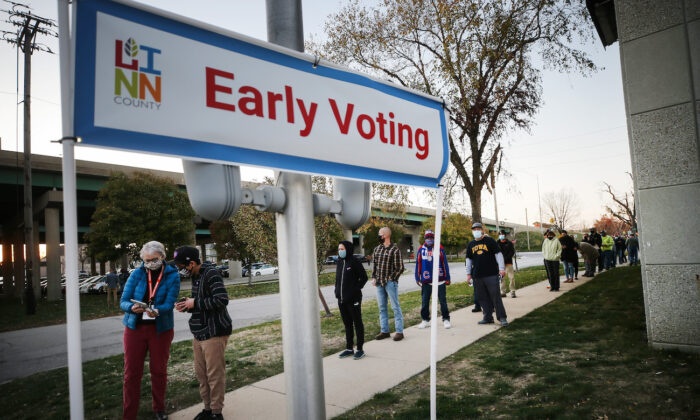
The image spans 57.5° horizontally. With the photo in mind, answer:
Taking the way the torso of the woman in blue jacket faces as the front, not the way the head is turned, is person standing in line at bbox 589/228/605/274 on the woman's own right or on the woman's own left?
on the woman's own left

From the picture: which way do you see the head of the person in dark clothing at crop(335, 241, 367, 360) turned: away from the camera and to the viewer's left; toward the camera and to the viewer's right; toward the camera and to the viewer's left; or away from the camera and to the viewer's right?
toward the camera and to the viewer's left

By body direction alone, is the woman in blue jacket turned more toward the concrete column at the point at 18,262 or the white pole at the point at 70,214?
the white pole

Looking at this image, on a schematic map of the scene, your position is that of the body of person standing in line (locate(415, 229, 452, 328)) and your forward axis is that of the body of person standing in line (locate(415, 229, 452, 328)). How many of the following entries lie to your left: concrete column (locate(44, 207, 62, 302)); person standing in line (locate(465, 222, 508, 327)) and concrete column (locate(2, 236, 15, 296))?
1

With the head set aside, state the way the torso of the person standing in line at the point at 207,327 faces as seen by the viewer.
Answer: to the viewer's left

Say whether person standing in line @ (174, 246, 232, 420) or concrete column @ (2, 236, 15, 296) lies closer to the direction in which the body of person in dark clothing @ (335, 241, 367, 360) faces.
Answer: the person standing in line

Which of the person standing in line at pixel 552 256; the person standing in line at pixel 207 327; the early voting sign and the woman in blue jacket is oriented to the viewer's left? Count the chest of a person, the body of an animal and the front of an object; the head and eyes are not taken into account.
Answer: the person standing in line at pixel 207 327

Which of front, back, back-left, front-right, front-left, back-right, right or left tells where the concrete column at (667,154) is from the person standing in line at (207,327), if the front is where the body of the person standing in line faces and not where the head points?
back

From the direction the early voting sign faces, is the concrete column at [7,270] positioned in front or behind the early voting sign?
behind

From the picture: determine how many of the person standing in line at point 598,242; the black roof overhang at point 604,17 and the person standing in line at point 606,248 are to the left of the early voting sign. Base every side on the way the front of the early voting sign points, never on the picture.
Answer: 3

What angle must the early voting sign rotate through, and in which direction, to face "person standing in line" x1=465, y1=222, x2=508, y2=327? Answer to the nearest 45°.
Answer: approximately 90° to its left

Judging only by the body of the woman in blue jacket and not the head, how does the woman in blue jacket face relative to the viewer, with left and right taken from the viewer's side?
facing the viewer

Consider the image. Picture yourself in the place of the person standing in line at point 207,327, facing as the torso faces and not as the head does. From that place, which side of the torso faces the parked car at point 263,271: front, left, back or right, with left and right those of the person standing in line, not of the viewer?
right

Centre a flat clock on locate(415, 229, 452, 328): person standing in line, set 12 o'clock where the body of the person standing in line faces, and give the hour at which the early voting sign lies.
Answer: The early voting sign is roughly at 12 o'clock from the person standing in line.
